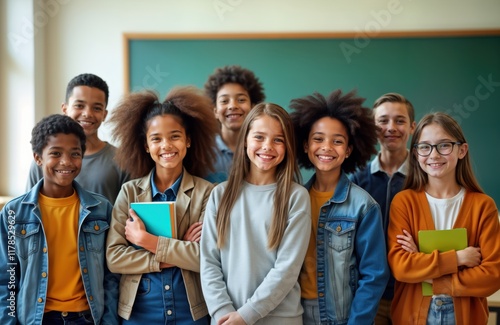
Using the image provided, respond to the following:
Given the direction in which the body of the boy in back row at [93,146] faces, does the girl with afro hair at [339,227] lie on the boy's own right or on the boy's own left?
on the boy's own left

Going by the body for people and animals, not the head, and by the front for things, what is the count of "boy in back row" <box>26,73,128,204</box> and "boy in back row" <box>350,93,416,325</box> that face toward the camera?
2

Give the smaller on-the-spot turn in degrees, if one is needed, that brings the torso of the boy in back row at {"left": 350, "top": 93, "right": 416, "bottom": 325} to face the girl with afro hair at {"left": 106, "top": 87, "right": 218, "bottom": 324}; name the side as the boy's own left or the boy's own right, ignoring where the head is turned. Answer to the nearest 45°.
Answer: approximately 45° to the boy's own right

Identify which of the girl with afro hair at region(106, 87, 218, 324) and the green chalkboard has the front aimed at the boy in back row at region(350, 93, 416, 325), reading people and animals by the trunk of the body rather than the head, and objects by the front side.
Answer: the green chalkboard
